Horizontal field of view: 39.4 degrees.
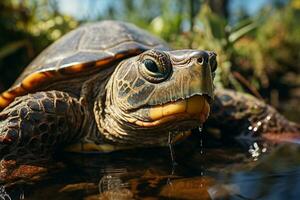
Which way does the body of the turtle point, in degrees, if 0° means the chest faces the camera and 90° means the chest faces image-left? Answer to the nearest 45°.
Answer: approximately 315°
